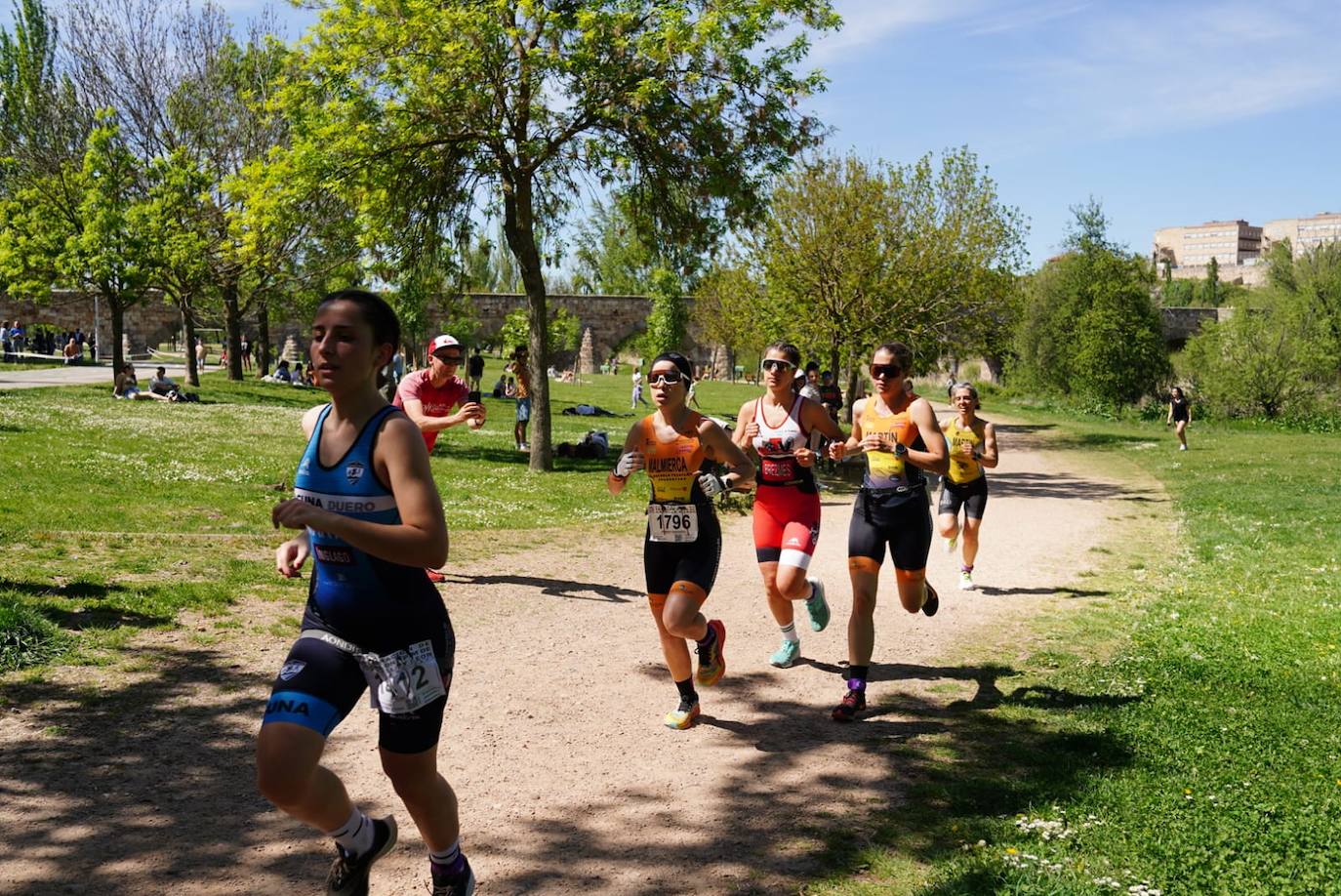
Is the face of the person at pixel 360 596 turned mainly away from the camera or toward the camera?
toward the camera

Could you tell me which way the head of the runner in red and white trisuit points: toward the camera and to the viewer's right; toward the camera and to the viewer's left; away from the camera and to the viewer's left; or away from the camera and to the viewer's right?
toward the camera and to the viewer's left

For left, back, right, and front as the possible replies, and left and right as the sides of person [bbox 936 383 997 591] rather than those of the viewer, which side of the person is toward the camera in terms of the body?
front

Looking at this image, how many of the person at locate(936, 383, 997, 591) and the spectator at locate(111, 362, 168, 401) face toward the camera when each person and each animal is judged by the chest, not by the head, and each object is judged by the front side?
1

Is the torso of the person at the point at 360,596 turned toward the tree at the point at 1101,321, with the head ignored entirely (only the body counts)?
no

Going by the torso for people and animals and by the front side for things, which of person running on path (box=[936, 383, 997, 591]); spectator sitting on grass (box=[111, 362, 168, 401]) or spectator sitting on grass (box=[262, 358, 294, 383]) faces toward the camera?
the person running on path

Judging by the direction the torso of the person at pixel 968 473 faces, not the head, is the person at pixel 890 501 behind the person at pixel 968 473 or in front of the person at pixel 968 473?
in front

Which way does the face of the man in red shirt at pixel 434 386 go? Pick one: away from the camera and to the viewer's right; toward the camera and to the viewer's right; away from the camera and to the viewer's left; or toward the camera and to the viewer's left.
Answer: toward the camera and to the viewer's right

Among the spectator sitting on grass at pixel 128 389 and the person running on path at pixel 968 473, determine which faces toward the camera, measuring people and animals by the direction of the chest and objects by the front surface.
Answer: the person running on path
